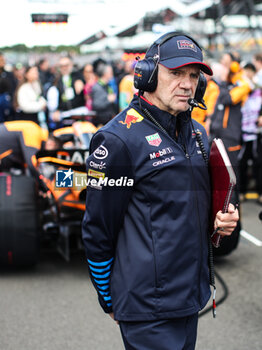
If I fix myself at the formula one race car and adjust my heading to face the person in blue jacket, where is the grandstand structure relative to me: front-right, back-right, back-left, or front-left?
back-left

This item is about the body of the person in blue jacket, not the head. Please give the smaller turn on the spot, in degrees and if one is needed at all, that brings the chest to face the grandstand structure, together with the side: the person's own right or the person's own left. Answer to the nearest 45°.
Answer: approximately 135° to the person's own left

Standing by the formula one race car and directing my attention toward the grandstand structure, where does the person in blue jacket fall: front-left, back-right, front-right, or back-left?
back-right

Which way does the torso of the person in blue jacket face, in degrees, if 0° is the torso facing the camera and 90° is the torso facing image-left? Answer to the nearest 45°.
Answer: approximately 315°

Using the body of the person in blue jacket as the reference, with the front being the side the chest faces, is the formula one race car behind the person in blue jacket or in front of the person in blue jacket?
behind
